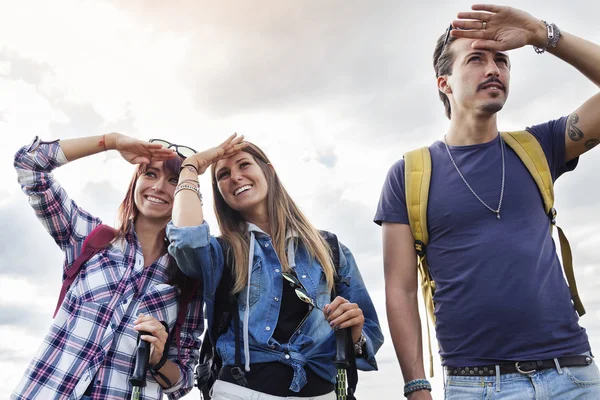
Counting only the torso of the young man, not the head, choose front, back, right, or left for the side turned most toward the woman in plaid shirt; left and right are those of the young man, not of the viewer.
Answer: right

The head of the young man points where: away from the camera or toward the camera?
toward the camera

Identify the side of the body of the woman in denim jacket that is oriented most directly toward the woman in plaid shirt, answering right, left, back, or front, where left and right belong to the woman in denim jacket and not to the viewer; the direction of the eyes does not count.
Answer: right

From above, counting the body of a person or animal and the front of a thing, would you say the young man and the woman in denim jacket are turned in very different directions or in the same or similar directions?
same or similar directions

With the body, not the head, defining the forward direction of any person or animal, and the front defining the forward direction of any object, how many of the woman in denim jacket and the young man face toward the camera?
2

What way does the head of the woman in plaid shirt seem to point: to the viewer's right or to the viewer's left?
to the viewer's right

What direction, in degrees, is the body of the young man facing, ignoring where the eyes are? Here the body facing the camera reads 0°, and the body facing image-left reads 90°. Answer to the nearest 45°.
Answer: approximately 0°

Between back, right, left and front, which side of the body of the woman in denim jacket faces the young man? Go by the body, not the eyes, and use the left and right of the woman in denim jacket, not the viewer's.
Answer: left

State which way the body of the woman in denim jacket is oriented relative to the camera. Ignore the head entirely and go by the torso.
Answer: toward the camera
